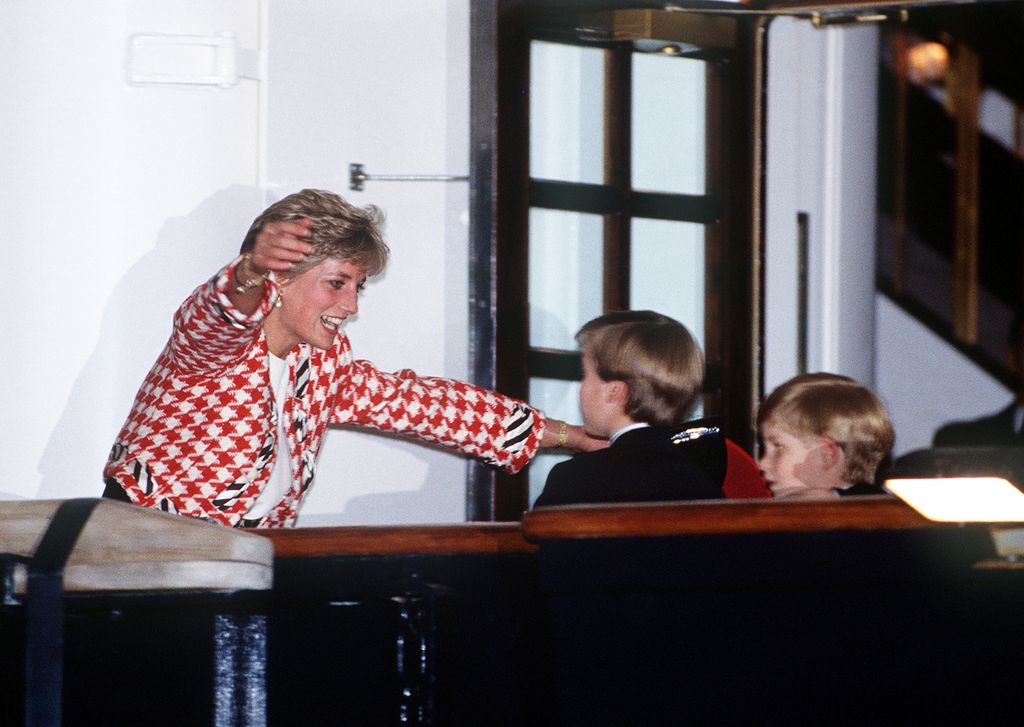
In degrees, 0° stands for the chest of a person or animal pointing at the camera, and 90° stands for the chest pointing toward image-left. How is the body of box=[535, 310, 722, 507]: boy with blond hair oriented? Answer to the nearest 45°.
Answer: approximately 135°

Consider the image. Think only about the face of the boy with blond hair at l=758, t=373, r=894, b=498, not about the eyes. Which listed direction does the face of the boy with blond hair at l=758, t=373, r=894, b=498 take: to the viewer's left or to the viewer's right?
to the viewer's left

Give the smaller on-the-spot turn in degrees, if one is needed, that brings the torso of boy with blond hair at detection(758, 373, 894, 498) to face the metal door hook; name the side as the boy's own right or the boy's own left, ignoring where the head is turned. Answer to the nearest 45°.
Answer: approximately 45° to the boy's own right

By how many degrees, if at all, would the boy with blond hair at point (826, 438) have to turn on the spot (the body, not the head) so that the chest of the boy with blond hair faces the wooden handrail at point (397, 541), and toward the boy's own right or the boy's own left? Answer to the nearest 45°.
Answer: approximately 45° to the boy's own left

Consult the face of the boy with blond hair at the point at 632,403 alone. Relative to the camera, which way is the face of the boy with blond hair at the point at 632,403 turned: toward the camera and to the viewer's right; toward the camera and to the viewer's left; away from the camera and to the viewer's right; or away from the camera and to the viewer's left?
away from the camera and to the viewer's left

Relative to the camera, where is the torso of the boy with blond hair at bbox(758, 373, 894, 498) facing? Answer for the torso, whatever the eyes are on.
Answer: to the viewer's left

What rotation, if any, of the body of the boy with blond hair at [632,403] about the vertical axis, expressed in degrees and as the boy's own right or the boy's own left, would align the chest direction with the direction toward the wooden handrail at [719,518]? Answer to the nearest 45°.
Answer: approximately 135° to the boy's own left
